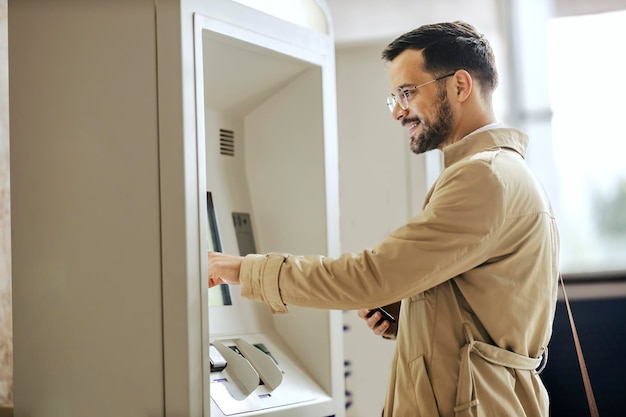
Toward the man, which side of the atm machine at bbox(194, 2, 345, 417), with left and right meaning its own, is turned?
front

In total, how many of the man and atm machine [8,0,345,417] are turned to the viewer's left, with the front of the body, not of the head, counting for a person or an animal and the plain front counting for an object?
1

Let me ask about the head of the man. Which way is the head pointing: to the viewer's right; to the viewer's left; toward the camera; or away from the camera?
to the viewer's left

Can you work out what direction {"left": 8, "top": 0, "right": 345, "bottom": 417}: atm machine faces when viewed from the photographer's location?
facing the viewer and to the right of the viewer

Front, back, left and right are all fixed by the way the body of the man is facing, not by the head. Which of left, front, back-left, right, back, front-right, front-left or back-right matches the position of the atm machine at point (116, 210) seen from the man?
front

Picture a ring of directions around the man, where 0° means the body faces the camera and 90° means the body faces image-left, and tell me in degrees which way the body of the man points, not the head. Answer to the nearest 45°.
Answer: approximately 90°

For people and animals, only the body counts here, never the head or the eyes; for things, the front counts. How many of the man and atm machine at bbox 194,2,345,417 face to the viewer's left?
1
